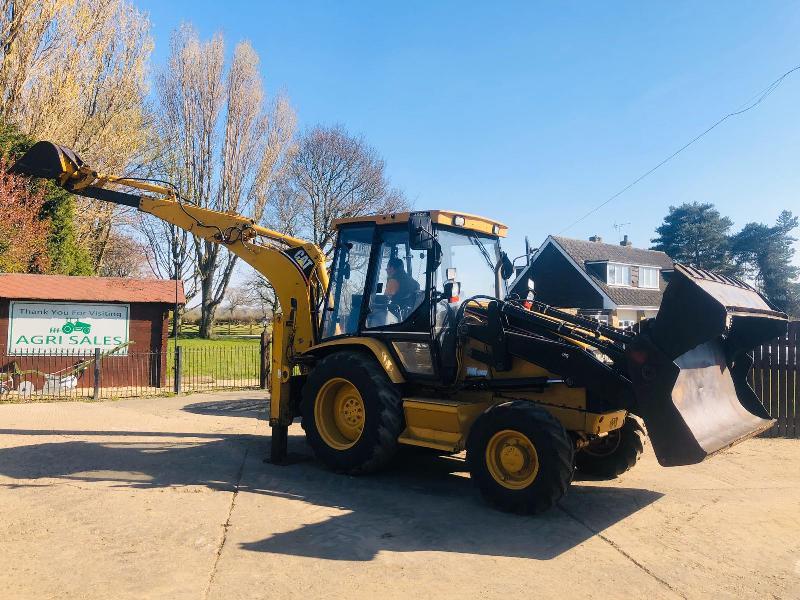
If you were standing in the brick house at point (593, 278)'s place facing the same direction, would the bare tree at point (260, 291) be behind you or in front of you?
behind

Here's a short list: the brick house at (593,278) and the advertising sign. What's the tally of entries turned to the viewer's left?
0

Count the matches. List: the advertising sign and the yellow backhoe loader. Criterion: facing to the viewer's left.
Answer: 0

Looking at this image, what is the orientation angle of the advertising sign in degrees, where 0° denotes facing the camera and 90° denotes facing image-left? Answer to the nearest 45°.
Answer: approximately 0°

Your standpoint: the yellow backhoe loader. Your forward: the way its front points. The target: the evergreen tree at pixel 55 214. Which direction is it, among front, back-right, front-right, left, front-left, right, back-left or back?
back

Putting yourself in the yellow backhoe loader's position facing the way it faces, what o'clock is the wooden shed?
The wooden shed is roughly at 6 o'clock from the yellow backhoe loader.

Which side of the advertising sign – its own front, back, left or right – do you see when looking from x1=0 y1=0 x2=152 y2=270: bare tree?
back

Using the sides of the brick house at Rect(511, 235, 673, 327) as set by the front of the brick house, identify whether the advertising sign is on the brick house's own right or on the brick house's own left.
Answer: on the brick house's own right

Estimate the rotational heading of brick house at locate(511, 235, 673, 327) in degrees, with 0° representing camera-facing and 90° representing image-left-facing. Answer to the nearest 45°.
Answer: approximately 315°

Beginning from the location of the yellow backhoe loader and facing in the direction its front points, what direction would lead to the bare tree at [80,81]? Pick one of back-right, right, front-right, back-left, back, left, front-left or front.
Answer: back
